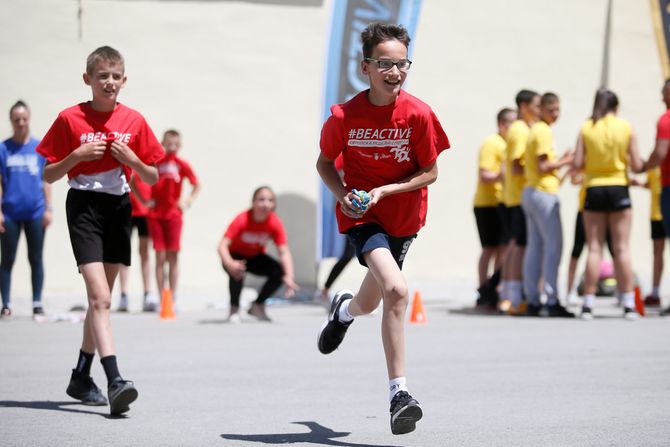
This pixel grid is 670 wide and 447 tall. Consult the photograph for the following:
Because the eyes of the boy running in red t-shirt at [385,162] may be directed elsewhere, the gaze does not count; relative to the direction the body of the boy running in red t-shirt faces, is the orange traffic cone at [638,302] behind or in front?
behind

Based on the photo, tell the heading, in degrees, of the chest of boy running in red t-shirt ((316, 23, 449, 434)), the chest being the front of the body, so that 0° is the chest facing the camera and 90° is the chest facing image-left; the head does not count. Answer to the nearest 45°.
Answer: approximately 0°

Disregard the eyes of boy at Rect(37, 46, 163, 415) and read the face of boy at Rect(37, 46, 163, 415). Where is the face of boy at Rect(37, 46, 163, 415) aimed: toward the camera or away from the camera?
toward the camera

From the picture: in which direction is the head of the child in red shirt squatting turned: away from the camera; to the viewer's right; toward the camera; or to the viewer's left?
toward the camera

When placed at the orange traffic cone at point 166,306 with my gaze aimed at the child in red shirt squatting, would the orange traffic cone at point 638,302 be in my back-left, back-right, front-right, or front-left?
front-left

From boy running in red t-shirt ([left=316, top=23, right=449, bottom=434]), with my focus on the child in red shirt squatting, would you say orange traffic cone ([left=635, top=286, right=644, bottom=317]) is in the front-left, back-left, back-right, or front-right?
front-right

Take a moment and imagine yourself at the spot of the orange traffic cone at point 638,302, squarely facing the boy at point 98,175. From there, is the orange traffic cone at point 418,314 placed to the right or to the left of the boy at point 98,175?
right

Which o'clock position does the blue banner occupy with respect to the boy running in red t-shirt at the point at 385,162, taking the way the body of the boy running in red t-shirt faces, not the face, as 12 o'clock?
The blue banner is roughly at 6 o'clock from the boy running in red t-shirt.

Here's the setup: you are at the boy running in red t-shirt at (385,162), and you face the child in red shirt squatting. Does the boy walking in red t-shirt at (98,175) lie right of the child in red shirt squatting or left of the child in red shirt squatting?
left

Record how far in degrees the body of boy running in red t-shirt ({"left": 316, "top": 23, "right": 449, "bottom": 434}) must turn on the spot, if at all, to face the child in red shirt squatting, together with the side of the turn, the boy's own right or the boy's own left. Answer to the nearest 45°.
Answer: approximately 180°

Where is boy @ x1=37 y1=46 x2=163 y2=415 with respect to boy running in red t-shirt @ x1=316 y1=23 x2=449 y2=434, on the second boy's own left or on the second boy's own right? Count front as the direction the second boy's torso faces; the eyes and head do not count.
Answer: on the second boy's own right

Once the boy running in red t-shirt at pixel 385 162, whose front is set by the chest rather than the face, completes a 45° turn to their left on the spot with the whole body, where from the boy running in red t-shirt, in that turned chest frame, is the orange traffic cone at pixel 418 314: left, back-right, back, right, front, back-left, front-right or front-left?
back-left

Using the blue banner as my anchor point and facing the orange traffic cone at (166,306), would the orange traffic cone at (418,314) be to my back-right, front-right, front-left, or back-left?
front-left
